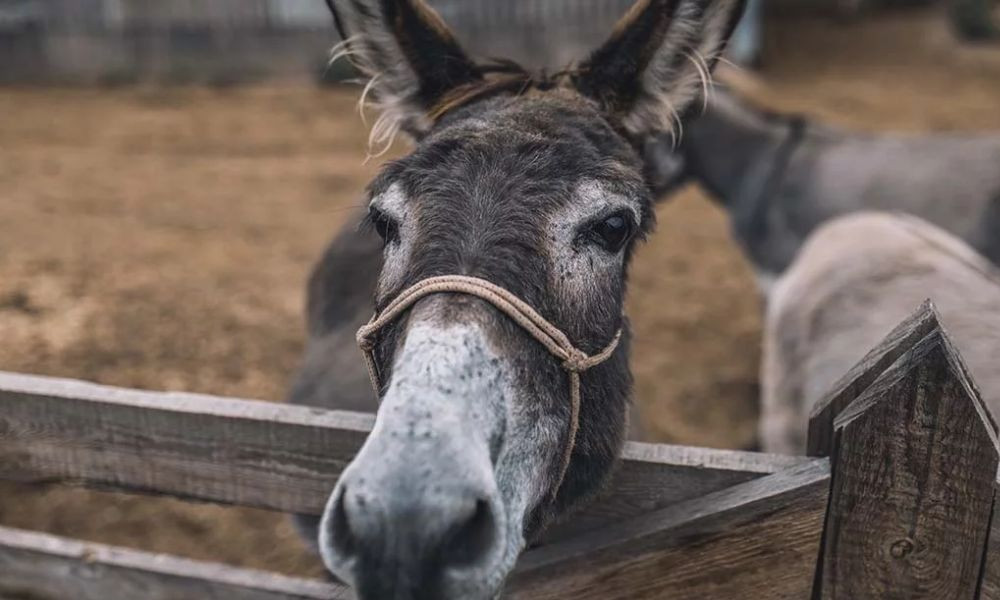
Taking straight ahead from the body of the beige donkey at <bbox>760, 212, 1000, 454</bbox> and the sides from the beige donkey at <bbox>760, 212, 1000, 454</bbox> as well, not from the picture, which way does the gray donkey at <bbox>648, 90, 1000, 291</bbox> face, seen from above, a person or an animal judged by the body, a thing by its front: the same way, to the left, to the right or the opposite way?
the opposite way

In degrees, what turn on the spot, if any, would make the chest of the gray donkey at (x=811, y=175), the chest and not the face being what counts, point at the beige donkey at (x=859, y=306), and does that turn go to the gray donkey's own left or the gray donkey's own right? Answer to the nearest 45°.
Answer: approximately 90° to the gray donkey's own left

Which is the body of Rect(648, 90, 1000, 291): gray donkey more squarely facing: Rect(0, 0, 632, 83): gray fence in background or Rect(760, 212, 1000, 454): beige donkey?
the gray fence in background

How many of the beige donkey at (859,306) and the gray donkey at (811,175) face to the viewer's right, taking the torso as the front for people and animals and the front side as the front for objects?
1

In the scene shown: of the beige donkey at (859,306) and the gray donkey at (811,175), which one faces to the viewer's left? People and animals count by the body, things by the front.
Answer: the gray donkey at (811,175)

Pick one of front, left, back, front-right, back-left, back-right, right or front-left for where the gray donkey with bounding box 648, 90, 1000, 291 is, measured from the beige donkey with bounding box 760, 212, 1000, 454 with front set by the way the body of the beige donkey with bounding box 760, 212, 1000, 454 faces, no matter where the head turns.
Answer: left

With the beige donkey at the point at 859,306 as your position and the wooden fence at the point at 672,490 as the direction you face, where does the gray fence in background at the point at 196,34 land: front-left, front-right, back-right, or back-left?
back-right

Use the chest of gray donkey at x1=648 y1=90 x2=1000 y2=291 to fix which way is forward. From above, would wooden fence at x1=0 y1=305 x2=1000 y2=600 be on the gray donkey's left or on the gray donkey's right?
on the gray donkey's left

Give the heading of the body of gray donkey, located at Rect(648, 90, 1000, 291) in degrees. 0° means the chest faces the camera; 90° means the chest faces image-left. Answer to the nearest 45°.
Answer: approximately 90°
